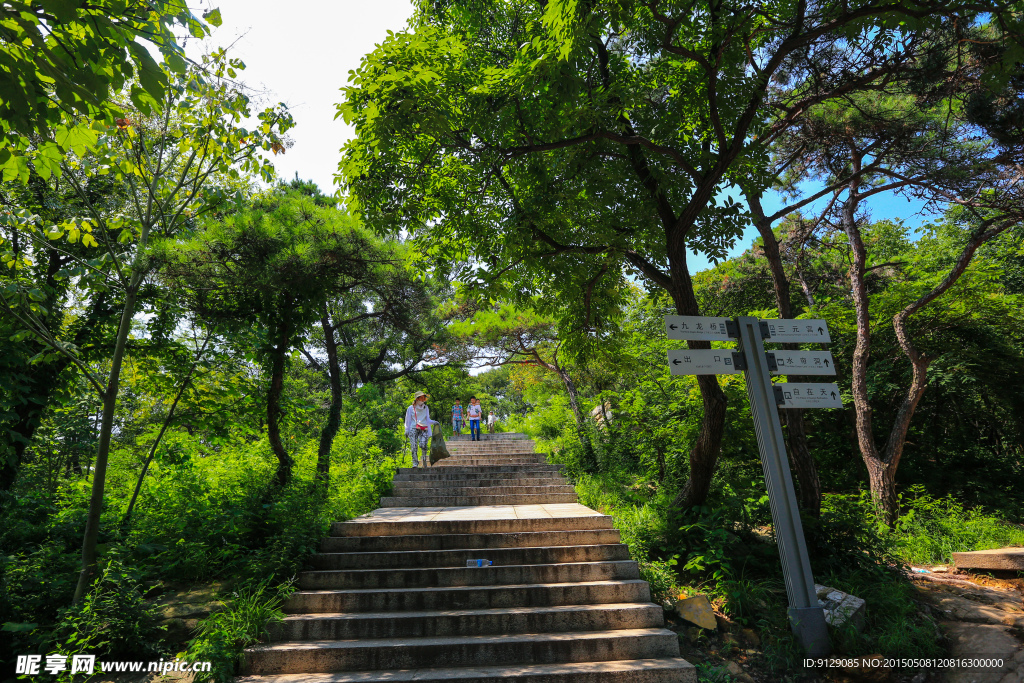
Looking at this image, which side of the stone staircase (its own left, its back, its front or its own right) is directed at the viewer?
front

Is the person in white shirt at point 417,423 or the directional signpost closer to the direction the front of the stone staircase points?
the directional signpost

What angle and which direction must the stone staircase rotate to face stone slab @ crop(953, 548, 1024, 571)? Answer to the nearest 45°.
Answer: approximately 90° to its left

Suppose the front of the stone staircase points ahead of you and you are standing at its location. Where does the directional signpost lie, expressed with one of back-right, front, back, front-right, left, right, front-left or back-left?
left

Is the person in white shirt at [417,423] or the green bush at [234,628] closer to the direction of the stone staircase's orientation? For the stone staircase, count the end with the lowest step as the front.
the green bush

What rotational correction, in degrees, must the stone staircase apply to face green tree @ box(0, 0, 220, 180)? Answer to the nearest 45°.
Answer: approximately 45° to its right

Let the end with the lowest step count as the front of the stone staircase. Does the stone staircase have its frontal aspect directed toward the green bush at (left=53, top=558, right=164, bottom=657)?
no

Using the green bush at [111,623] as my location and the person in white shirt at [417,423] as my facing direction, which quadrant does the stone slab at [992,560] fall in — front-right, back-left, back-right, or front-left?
front-right

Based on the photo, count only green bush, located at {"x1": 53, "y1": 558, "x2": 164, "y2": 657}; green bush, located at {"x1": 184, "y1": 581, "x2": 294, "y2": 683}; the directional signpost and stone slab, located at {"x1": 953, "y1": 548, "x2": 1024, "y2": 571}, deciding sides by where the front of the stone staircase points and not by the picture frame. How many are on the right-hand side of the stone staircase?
2
